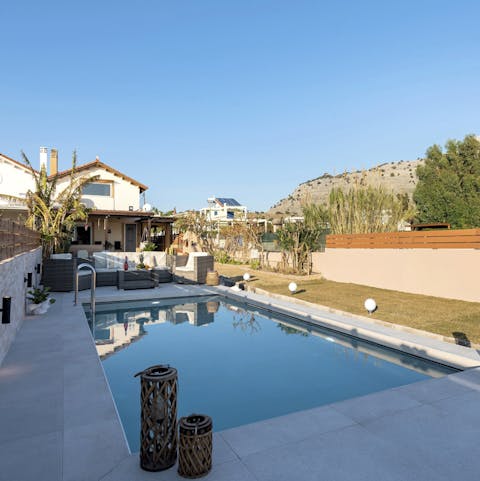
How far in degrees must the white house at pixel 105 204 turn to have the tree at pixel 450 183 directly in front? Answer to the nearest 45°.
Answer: approximately 90° to its left

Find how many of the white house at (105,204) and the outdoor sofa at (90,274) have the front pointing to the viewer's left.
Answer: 0

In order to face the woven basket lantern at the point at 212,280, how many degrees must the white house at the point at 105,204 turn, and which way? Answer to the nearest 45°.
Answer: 0° — it already faces it

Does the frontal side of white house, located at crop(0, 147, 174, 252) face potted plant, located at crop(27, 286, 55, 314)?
yes

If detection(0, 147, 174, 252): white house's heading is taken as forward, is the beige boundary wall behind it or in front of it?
in front

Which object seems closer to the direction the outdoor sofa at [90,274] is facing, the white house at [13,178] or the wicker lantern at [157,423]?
the wicker lantern

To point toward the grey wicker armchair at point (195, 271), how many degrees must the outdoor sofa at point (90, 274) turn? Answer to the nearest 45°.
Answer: approximately 45° to its left

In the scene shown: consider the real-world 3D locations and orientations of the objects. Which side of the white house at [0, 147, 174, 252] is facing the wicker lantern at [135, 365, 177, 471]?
front

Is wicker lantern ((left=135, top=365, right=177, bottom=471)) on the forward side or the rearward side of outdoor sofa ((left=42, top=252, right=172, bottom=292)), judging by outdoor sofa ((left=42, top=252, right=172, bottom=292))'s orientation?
on the forward side

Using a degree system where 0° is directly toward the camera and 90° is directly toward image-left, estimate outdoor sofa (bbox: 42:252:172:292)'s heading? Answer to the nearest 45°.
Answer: approximately 315°

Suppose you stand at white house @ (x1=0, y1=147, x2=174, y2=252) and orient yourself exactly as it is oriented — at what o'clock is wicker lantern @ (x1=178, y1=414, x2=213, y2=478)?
The wicker lantern is roughly at 12 o'clock from the white house.
